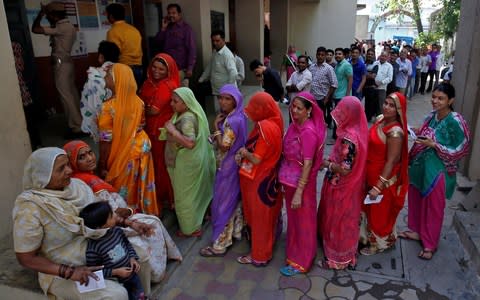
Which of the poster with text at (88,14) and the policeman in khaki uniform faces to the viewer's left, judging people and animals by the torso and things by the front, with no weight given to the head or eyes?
the policeman in khaki uniform

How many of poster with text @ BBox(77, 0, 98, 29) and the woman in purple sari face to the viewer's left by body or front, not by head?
1

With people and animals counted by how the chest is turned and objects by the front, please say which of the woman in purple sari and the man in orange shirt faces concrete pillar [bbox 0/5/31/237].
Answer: the woman in purple sari

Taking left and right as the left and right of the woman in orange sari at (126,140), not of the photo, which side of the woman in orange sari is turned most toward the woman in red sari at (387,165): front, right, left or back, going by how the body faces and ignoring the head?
back

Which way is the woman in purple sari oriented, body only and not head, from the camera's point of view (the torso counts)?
to the viewer's left

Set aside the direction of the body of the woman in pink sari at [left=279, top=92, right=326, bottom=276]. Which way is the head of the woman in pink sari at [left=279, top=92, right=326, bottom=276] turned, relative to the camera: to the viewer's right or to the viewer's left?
to the viewer's left

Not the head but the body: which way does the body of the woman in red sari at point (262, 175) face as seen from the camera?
to the viewer's left

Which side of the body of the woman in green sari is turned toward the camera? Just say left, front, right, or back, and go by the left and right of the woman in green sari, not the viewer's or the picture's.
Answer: left

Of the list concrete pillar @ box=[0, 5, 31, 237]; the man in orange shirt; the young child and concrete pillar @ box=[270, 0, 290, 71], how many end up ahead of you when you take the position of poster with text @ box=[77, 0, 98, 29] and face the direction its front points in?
3

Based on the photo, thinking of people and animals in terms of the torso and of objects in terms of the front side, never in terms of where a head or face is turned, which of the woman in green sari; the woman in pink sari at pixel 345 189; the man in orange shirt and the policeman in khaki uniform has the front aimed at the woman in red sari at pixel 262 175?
the woman in pink sari

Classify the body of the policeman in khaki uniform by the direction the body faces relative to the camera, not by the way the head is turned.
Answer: to the viewer's left

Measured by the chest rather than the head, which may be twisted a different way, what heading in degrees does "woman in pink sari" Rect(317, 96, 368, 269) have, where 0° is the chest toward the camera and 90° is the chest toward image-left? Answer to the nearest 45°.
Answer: approximately 90°

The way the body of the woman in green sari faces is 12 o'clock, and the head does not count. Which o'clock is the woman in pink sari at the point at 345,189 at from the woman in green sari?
The woman in pink sari is roughly at 7 o'clock from the woman in green sari.
